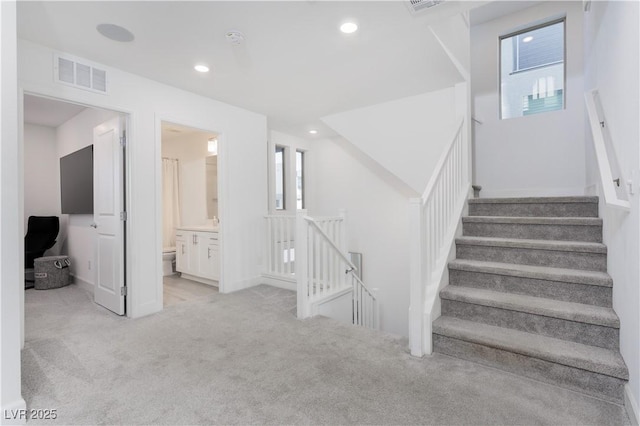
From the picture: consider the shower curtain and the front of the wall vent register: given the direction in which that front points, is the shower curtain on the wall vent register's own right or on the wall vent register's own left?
on the wall vent register's own left

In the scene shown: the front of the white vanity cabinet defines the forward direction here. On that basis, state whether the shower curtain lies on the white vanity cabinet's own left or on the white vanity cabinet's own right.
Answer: on the white vanity cabinet's own right

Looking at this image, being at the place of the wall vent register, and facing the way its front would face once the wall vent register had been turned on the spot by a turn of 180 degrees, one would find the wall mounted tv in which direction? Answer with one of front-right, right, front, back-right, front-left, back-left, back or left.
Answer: front-right

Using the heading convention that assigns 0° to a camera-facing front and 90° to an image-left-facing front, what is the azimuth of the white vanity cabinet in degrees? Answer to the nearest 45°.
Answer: approximately 45°

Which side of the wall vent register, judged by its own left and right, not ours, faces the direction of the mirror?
left

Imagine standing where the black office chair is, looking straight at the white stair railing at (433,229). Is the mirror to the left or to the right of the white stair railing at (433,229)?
left
